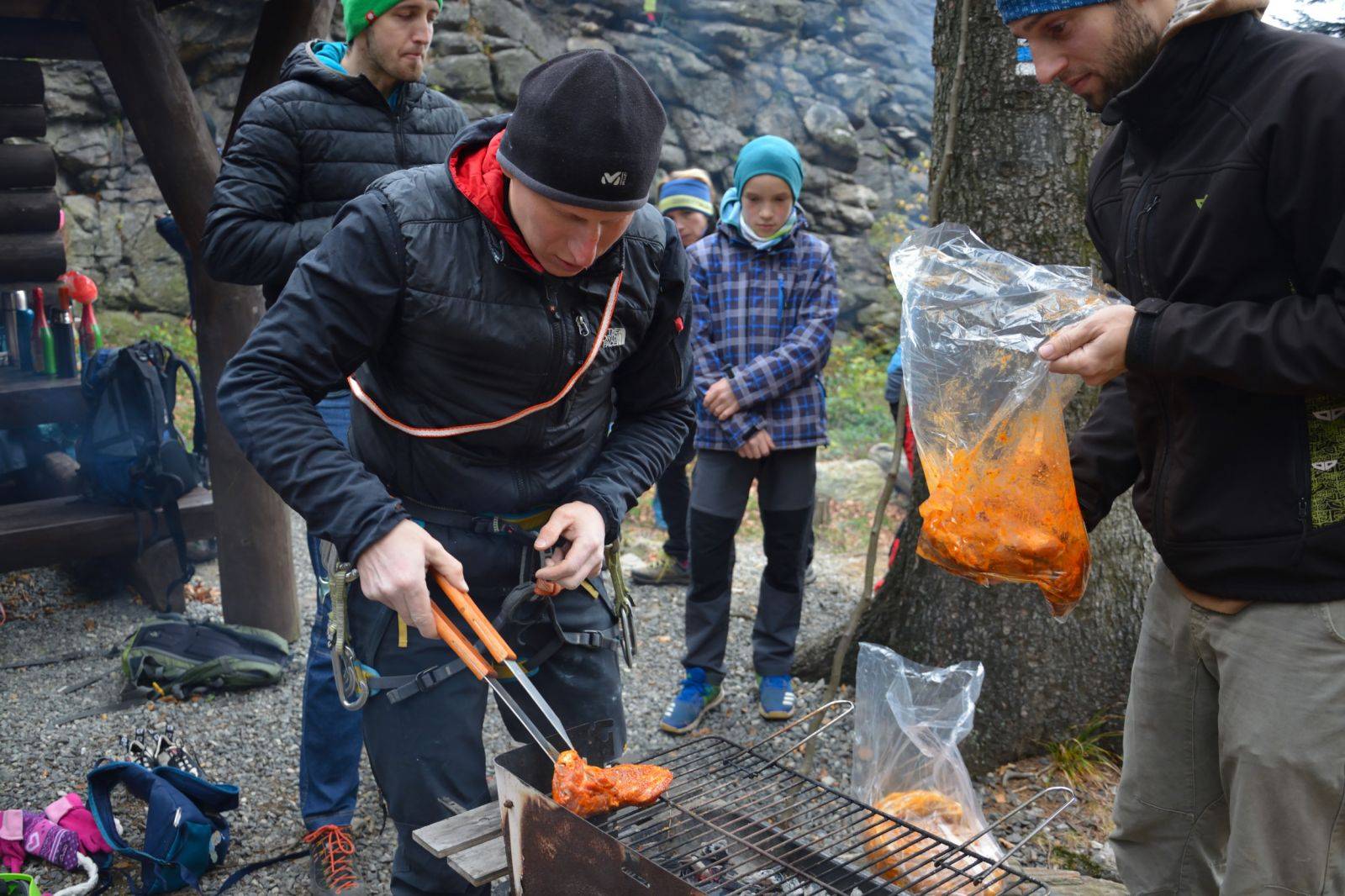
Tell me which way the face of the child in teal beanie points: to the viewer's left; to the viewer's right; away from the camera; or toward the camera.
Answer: toward the camera

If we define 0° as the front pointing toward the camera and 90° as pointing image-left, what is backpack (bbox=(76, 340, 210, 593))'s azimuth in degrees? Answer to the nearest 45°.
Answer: approximately 45°

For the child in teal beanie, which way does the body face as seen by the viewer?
toward the camera

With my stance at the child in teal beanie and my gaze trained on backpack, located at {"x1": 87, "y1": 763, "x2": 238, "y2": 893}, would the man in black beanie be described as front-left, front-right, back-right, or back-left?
front-left

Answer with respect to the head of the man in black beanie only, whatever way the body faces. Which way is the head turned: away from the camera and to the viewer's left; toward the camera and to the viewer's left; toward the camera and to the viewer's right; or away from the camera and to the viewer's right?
toward the camera and to the viewer's right

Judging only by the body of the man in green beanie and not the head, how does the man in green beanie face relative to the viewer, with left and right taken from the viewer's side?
facing the viewer and to the right of the viewer

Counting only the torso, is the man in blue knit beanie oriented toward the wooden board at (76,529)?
no

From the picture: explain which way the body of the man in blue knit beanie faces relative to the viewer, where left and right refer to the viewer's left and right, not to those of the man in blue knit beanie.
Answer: facing the viewer and to the left of the viewer

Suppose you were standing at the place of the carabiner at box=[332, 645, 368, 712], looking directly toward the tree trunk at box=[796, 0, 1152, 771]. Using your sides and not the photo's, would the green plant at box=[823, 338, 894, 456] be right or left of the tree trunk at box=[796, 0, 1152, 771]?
left

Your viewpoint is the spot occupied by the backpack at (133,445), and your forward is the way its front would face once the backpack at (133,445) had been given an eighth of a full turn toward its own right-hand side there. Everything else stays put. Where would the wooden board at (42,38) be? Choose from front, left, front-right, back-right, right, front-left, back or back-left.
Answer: right

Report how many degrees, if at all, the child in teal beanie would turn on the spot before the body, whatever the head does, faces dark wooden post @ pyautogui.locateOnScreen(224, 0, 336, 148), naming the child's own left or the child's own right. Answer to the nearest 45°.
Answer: approximately 90° to the child's own right
